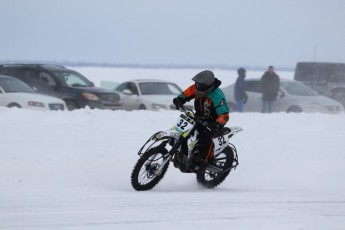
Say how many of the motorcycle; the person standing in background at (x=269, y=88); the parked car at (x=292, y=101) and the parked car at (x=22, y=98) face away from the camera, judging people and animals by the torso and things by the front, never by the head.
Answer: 0

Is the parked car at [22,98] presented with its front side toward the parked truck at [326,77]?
no

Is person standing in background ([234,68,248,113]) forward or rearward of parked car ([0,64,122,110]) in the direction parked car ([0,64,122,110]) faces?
forward

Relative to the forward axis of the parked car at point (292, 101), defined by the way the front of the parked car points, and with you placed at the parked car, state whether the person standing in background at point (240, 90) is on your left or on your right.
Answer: on your right

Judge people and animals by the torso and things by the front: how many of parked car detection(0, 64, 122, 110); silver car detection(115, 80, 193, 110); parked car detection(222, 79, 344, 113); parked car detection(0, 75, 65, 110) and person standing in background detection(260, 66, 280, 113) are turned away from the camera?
0

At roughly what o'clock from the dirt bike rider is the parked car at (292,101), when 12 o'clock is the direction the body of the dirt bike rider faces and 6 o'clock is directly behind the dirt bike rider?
The parked car is roughly at 5 o'clock from the dirt bike rider.

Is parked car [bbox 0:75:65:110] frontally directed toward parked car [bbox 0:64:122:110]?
no

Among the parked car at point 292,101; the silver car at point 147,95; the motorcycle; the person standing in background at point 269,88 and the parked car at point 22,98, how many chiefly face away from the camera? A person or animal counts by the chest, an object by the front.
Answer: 0

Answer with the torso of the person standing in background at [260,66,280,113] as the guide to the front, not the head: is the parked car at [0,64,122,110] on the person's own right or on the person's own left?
on the person's own right

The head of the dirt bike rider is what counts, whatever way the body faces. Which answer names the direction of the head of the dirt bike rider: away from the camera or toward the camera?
toward the camera

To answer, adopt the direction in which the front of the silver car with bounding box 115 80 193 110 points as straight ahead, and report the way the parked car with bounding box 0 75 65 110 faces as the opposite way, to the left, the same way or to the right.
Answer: the same way

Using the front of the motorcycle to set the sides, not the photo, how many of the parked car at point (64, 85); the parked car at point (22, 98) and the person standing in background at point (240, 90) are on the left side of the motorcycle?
0

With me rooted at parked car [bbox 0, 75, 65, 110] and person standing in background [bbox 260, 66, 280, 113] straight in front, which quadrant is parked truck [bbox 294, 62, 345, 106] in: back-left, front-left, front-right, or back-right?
front-left

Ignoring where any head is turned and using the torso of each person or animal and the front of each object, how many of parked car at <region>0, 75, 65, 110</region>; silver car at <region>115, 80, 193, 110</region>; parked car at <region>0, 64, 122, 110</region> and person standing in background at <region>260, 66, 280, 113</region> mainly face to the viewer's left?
0

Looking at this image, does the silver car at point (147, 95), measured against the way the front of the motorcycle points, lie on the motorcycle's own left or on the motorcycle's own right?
on the motorcycle's own right
